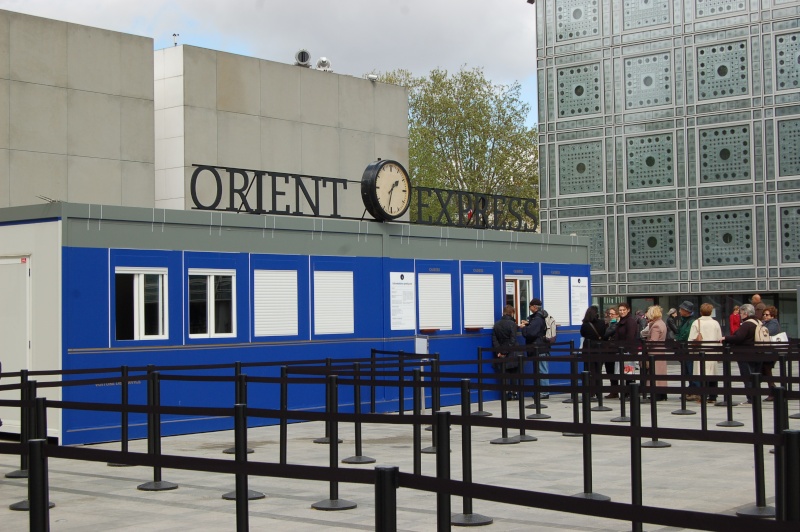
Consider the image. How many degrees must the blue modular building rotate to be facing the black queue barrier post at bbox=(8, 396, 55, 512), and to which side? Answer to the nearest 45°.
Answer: approximately 45° to its right

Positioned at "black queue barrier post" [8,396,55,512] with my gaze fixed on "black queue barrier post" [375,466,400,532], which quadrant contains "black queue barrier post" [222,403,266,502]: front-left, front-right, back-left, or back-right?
front-left

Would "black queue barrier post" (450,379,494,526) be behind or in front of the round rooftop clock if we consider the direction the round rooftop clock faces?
in front

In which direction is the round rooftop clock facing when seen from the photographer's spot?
facing the viewer and to the right of the viewer

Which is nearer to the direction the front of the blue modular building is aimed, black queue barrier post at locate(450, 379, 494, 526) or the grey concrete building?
the black queue barrier post

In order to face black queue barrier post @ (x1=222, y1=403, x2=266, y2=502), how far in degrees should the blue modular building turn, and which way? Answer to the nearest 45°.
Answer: approximately 45° to its right

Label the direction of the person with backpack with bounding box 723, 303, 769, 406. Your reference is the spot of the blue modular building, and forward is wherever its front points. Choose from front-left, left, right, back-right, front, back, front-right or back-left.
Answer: front-left

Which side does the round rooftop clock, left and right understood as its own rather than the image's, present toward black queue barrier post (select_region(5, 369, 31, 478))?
right

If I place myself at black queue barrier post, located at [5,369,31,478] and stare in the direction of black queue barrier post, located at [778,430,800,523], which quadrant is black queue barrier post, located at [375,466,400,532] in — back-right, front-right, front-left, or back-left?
front-right

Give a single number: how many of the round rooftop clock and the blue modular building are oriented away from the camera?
0

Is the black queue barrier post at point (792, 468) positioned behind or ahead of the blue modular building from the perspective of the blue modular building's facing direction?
ahead

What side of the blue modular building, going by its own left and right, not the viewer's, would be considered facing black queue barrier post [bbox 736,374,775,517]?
front

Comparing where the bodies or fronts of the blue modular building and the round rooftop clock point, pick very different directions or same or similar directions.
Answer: same or similar directions

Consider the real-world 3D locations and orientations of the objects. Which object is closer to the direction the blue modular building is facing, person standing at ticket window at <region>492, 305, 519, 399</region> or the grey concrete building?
the person standing at ticket window
